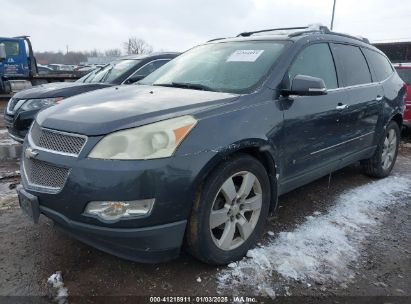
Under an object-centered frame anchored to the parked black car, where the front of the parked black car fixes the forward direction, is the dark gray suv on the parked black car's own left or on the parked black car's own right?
on the parked black car's own left

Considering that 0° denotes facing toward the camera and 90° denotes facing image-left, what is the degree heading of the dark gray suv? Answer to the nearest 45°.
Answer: approximately 45°

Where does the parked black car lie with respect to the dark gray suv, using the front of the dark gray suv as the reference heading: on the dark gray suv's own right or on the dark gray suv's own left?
on the dark gray suv's own right

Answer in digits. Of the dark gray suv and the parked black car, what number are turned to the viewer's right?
0

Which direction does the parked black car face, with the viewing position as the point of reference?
facing the viewer and to the left of the viewer

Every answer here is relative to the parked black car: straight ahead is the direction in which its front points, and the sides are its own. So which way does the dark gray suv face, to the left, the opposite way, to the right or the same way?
the same way
